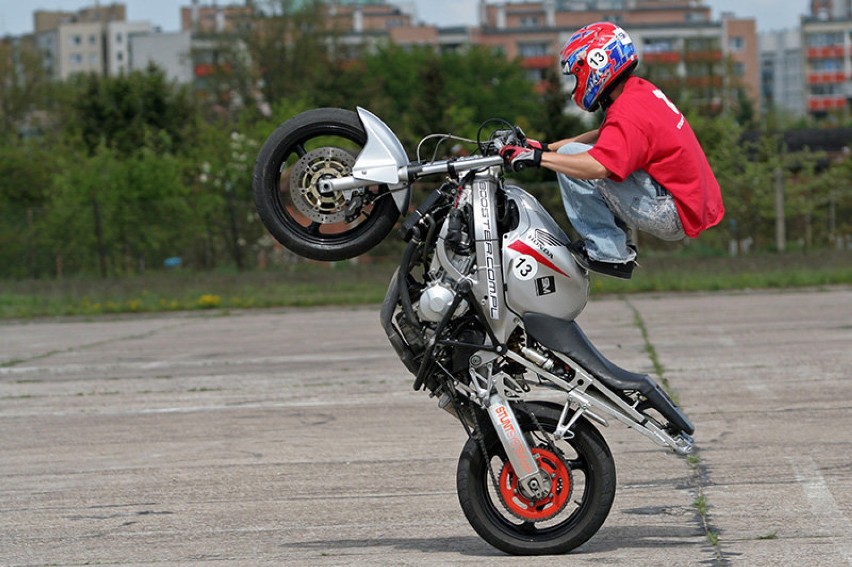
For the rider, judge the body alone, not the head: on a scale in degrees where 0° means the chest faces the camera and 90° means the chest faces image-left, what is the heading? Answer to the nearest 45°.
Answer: approximately 90°
